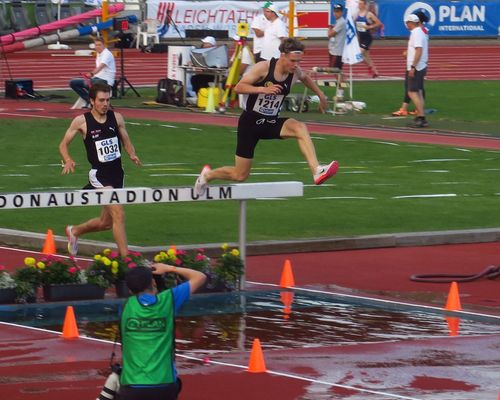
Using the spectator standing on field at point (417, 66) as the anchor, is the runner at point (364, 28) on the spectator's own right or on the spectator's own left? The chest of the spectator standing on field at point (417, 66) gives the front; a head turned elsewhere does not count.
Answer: on the spectator's own right

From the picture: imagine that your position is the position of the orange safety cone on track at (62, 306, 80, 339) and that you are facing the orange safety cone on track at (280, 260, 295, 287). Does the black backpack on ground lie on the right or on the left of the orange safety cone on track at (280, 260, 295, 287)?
left

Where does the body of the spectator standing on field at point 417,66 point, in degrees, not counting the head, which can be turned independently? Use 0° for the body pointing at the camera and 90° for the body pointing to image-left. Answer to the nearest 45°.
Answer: approximately 90°

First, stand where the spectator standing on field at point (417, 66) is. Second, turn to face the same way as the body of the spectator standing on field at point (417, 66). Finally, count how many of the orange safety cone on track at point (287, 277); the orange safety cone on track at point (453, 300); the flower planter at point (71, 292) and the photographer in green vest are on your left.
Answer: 4

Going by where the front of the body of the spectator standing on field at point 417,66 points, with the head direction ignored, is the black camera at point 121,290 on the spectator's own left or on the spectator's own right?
on the spectator's own left

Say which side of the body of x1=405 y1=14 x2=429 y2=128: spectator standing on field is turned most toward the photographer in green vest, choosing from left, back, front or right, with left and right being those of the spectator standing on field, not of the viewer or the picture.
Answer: left

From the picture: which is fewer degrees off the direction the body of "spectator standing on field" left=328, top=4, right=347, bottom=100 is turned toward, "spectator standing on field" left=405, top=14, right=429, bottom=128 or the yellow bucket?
the yellow bucket
